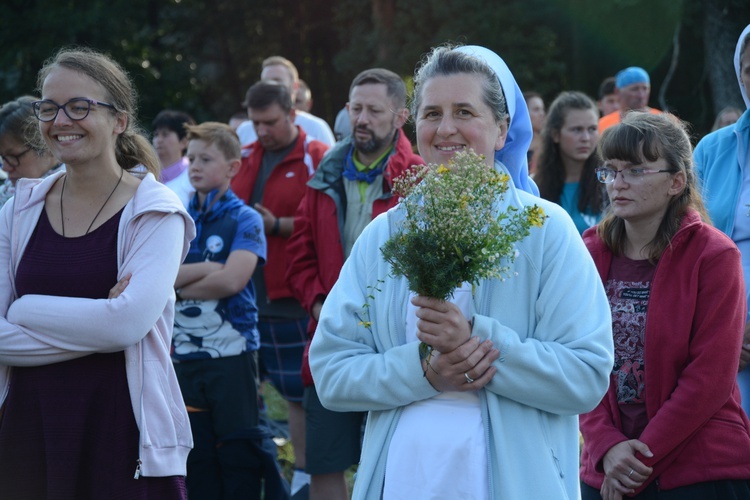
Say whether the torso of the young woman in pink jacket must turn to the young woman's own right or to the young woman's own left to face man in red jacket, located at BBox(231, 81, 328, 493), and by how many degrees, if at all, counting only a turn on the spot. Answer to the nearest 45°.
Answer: approximately 180°

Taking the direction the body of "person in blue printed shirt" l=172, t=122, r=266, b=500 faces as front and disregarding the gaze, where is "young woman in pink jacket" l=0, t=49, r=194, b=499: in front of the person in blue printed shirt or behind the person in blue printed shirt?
in front

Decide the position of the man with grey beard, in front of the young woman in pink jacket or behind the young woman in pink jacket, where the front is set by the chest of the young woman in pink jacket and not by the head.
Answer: behind

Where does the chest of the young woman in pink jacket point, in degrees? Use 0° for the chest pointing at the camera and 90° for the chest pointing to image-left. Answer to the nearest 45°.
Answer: approximately 45°

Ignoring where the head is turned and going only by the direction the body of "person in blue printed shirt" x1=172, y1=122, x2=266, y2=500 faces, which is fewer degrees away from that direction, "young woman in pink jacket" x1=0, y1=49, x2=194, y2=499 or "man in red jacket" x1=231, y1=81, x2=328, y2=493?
the young woman in pink jacket

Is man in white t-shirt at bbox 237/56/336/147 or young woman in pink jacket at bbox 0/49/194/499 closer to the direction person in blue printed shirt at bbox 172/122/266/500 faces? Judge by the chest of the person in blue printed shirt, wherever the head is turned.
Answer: the young woman in pink jacket

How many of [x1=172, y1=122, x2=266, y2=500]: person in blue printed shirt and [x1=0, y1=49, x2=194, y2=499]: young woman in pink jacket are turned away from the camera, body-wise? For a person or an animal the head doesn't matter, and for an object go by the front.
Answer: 0

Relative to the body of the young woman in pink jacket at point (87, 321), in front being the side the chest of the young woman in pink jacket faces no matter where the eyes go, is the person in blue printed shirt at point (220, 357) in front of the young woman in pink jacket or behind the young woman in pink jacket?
behind

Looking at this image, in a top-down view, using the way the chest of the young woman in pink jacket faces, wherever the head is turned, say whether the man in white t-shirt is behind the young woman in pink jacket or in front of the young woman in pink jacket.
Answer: behind

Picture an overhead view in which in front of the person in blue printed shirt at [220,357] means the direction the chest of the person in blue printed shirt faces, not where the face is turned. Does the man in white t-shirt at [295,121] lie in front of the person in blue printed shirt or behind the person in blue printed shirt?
behind
